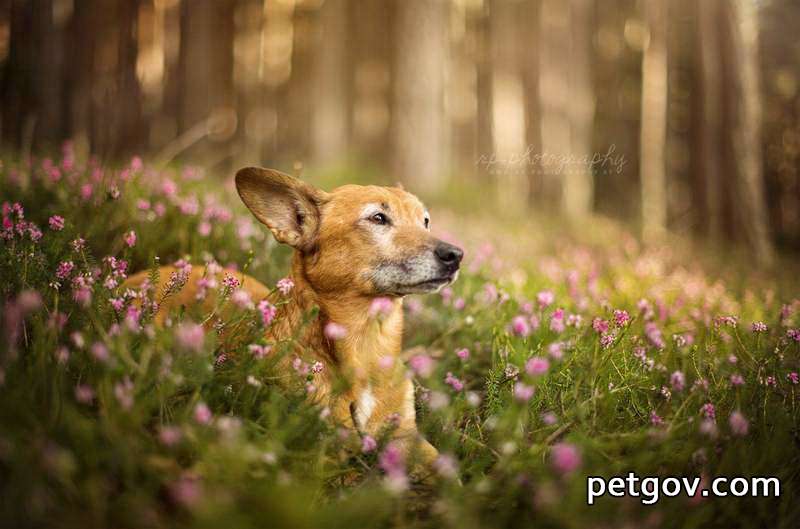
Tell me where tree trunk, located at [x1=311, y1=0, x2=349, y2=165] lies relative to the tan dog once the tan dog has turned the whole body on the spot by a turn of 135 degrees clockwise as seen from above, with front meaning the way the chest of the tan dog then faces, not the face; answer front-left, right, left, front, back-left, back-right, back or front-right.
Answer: right

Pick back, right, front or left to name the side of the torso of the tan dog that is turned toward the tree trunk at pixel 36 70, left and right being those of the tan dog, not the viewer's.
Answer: back

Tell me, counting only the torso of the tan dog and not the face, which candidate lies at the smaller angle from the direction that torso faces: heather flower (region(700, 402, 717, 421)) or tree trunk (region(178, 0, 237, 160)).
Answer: the heather flower

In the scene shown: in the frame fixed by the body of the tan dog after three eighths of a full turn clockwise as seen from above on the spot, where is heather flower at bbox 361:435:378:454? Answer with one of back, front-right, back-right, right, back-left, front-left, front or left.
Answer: left

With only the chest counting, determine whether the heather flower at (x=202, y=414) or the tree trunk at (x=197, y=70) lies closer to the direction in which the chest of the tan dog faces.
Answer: the heather flower

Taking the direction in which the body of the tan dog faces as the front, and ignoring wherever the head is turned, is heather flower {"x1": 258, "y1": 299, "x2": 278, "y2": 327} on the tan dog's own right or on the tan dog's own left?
on the tan dog's own right

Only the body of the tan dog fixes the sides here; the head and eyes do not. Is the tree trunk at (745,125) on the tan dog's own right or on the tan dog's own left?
on the tan dog's own left

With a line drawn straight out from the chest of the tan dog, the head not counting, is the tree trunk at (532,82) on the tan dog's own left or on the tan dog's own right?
on the tan dog's own left

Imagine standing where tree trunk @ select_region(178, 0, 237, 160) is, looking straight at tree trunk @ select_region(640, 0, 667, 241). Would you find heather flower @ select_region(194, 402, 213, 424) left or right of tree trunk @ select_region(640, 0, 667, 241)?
right

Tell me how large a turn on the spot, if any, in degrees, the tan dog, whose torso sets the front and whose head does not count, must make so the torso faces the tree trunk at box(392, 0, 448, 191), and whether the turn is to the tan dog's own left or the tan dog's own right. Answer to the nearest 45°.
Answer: approximately 135° to the tan dog's own left

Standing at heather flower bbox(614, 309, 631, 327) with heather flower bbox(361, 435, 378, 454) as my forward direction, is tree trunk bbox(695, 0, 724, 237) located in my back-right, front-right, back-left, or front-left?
back-right
